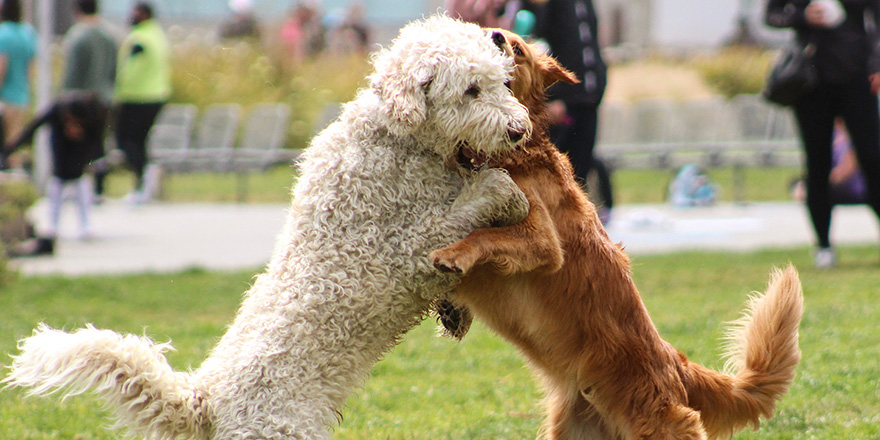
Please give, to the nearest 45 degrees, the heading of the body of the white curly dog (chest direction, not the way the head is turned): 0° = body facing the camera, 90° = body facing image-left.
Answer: approximately 270°

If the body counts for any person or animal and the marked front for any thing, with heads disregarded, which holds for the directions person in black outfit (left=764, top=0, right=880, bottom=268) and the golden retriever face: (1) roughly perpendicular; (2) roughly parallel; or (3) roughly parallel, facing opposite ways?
roughly perpendicular

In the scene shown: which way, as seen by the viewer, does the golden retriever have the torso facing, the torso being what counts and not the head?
to the viewer's left

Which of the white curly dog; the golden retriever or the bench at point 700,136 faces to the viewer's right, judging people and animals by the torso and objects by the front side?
the white curly dog

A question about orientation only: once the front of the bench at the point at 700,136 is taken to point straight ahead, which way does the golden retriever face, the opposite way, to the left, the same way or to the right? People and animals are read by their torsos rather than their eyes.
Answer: to the right
